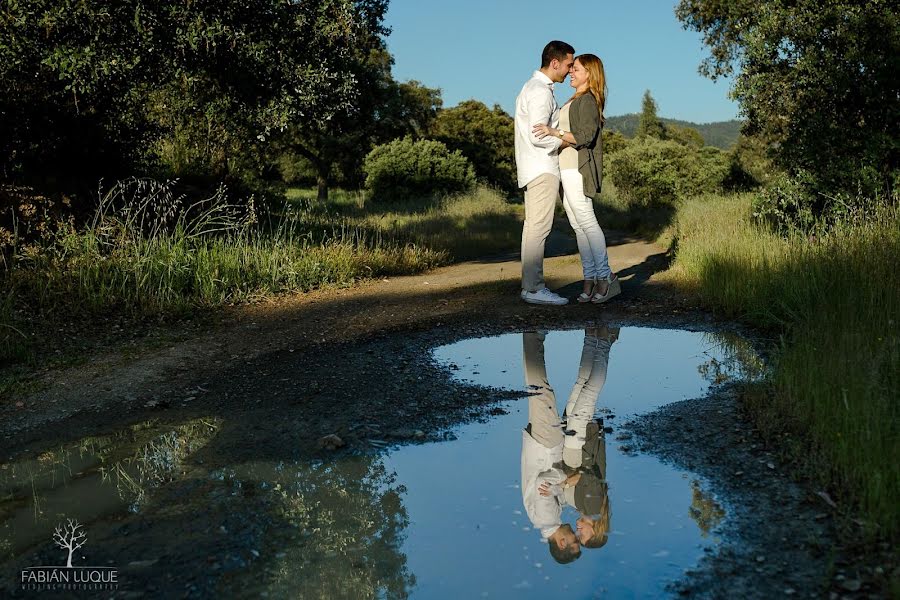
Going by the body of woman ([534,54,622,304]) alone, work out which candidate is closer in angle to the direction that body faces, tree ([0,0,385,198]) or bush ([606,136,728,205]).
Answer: the tree

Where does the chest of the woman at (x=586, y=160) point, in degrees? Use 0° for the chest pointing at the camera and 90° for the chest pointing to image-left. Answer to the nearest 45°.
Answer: approximately 90°

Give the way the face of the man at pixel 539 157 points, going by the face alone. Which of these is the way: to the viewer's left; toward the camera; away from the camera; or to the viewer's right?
to the viewer's right

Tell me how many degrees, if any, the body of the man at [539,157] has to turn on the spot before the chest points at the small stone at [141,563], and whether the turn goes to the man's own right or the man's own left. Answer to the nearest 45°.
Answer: approximately 90° to the man's own right

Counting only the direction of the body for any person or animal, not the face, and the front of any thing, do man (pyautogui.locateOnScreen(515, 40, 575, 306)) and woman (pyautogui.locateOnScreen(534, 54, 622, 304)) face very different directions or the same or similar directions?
very different directions

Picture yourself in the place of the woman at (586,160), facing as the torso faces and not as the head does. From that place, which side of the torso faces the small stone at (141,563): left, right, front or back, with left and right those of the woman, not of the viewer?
left

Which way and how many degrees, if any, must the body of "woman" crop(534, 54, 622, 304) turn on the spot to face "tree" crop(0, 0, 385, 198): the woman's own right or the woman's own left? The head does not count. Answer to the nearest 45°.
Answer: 0° — they already face it

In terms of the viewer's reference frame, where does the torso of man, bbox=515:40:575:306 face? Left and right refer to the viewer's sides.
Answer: facing to the right of the viewer

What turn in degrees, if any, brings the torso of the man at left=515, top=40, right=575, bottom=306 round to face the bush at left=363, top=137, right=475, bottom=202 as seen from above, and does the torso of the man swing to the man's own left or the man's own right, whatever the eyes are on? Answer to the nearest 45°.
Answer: approximately 90° to the man's own left

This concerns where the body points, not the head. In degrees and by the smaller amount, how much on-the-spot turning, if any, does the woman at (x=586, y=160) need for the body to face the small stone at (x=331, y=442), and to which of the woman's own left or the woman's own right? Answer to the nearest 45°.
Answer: approximately 90° to the woman's own left

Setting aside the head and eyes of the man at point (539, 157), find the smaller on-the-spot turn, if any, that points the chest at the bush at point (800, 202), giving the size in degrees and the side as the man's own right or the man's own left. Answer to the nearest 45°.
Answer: approximately 45° to the man's own left

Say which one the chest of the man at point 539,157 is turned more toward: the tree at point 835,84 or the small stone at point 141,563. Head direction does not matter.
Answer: the tree

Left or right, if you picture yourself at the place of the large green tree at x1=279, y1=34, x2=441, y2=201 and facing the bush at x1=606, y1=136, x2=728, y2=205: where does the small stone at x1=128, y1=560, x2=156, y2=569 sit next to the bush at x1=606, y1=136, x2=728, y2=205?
right

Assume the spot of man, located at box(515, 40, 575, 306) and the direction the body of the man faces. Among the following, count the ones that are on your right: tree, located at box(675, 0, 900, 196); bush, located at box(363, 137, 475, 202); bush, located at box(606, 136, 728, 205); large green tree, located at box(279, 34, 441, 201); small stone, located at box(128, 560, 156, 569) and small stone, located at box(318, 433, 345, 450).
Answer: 2

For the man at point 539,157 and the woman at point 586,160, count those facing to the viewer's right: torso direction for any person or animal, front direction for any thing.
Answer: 1
